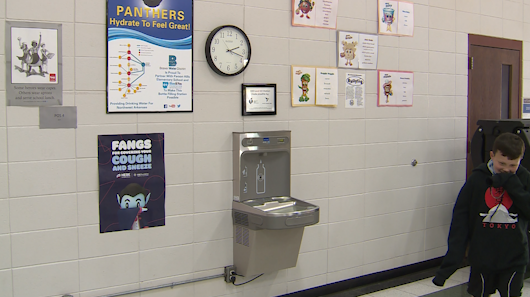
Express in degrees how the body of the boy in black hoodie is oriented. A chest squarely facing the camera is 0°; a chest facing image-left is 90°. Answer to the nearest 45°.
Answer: approximately 0°

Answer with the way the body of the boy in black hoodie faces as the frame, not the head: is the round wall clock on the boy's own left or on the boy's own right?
on the boy's own right

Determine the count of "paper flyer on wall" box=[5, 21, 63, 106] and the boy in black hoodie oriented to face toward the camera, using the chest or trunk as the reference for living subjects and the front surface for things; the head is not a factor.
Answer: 2

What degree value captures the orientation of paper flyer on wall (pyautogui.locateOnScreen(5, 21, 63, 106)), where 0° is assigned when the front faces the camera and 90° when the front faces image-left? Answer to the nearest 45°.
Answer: approximately 0°

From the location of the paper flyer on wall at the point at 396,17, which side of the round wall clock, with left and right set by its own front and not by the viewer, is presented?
left

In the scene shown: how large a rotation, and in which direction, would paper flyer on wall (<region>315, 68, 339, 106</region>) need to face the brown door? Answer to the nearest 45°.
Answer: approximately 90° to its left

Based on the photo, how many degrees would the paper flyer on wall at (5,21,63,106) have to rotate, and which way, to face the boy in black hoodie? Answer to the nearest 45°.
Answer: approximately 90° to its left

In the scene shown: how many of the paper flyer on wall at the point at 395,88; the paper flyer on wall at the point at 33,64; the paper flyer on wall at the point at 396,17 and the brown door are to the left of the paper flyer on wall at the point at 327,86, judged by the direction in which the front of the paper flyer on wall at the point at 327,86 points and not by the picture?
3
